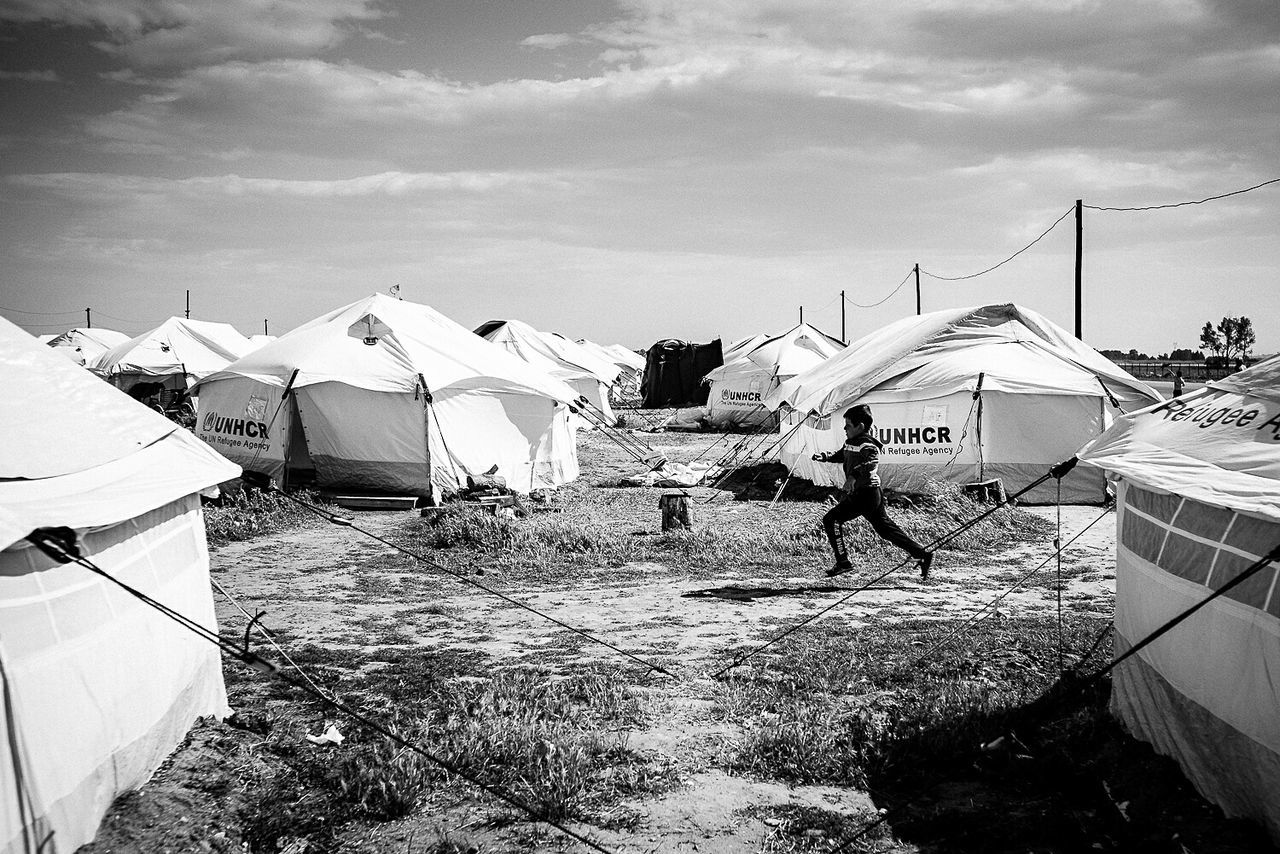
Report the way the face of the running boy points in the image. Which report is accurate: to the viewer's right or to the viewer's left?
to the viewer's left

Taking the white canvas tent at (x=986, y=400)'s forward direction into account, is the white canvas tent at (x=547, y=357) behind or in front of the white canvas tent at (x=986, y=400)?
behind

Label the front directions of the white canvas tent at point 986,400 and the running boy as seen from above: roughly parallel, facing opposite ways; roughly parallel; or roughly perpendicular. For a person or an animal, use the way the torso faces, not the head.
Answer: roughly perpendicular

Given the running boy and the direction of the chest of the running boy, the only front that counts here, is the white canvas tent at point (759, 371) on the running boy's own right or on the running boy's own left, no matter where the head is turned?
on the running boy's own right

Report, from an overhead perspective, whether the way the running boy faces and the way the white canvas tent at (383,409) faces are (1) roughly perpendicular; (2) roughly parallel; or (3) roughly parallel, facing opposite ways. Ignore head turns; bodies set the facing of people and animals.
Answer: roughly perpendicular

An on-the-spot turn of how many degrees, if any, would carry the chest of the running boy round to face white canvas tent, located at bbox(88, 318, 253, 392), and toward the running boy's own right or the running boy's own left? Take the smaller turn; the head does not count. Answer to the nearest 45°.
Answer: approximately 45° to the running boy's own right

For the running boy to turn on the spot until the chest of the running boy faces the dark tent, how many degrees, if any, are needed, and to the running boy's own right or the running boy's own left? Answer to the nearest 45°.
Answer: approximately 90° to the running boy's own right

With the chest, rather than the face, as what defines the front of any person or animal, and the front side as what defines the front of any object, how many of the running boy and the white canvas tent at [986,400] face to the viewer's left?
1

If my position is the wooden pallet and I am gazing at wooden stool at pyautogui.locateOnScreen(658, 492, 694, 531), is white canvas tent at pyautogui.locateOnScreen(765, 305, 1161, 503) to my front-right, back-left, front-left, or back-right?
front-left

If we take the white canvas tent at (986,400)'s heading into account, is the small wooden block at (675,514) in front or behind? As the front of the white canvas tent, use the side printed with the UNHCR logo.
in front

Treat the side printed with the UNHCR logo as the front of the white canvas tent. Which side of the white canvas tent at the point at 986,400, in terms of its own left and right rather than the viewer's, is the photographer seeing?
front

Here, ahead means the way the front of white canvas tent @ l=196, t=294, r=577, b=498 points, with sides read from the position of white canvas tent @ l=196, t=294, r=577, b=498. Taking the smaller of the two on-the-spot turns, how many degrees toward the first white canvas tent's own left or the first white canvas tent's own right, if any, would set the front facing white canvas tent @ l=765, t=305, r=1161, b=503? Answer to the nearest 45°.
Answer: approximately 135° to the first white canvas tent's own left

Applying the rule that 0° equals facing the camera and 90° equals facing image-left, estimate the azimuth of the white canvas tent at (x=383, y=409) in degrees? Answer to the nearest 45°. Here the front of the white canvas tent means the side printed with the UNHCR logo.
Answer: approximately 45°

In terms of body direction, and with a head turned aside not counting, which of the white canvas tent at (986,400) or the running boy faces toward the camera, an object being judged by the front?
the white canvas tent

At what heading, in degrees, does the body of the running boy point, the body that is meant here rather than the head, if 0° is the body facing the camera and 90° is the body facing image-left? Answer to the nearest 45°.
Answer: approximately 90°

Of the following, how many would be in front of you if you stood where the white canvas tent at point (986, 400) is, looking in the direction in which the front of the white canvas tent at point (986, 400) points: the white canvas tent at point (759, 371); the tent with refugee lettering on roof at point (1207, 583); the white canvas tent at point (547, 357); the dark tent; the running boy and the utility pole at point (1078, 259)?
2

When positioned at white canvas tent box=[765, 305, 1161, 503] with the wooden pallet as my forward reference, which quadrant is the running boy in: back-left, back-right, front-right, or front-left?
front-left

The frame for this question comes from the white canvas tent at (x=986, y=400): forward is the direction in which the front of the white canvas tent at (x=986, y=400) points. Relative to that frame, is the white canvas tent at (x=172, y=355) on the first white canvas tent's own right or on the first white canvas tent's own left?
on the first white canvas tent's own right
